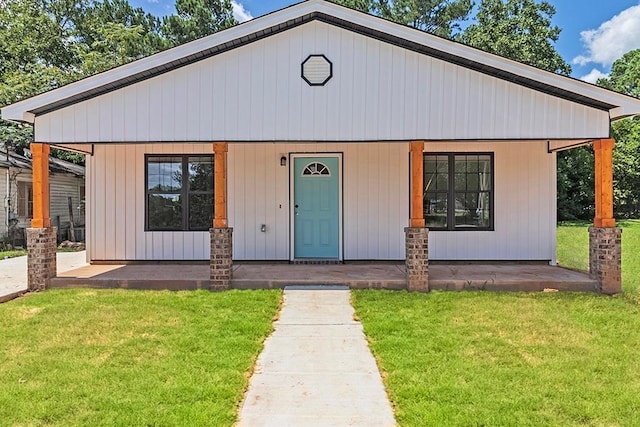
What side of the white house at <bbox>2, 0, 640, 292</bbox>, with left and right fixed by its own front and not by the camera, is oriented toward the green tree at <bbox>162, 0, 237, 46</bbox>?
back

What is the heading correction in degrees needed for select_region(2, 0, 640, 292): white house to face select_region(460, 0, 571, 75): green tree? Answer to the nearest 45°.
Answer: approximately 135° to its left

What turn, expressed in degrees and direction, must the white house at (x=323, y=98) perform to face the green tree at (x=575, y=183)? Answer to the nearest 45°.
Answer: approximately 135° to its left

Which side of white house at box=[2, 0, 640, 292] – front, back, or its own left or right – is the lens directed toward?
front

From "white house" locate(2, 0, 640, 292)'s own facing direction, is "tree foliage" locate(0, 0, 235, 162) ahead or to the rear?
to the rear

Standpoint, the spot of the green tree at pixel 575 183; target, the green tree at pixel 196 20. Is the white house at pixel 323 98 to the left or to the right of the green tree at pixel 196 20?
left

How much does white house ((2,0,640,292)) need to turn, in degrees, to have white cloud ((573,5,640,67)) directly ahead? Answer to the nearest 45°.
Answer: approximately 135° to its left

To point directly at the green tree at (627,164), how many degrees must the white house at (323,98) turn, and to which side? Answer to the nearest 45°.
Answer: approximately 135° to its left

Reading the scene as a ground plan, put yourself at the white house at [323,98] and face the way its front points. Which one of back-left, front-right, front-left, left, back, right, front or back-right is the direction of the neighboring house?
back-right
